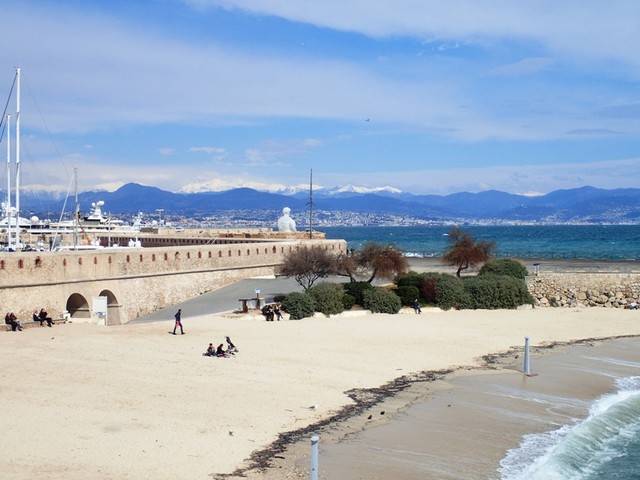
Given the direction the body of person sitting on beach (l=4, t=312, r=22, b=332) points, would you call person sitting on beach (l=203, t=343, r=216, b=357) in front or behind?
in front

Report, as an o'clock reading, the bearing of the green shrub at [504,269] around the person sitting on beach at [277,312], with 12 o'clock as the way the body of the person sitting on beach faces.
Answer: The green shrub is roughly at 9 o'clock from the person sitting on beach.

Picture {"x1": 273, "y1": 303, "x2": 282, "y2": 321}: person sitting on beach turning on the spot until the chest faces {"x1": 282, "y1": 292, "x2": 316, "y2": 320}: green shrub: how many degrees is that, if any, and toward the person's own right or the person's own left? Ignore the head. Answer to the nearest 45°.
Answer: approximately 90° to the person's own left

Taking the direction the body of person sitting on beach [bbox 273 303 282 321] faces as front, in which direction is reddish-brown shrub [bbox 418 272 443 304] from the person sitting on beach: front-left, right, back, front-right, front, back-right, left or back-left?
left

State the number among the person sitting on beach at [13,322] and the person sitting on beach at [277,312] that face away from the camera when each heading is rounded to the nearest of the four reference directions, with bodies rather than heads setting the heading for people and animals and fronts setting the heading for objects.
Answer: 0

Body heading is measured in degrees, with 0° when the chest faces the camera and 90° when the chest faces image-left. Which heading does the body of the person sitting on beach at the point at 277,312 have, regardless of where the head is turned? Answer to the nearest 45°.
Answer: approximately 315°

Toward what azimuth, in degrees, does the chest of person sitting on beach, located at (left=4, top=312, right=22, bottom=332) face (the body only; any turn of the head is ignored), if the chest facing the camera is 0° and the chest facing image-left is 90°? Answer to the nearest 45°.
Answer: approximately 315°

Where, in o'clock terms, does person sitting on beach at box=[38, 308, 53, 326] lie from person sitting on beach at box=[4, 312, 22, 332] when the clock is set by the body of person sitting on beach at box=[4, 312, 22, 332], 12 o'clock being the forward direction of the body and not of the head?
person sitting on beach at box=[38, 308, 53, 326] is roughly at 9 o'clock from person sitting on beach at box=[4, 312, 22, 332].

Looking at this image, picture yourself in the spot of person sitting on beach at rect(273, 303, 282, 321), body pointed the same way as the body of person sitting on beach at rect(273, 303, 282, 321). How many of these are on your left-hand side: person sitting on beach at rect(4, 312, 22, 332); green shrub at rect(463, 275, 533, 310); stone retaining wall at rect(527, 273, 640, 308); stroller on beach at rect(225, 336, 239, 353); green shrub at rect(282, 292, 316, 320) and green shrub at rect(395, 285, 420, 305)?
4
